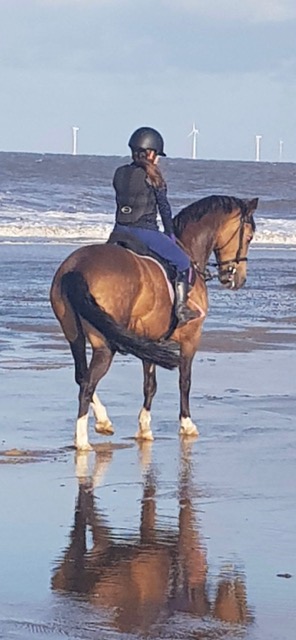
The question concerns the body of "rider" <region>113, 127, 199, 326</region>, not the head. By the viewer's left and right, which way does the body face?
facing away from the viewer and to the right of the viewer

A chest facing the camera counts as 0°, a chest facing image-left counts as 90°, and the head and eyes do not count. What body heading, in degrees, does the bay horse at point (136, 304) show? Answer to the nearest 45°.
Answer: approximately 225°

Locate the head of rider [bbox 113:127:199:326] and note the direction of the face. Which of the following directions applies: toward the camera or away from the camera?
away from the camera
